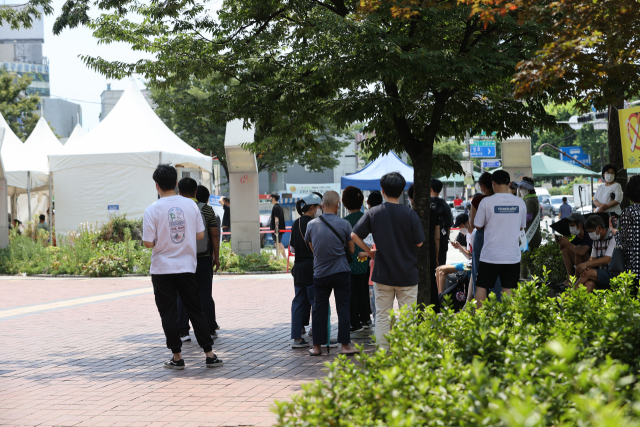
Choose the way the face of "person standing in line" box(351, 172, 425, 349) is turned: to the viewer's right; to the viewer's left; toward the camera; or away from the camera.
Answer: away from the camera

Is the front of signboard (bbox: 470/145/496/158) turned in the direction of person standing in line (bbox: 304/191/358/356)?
yes

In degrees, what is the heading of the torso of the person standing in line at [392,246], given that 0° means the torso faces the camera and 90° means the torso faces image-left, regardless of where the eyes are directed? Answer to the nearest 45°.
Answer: approximately 180°

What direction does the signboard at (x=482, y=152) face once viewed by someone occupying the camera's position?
facing the viewer

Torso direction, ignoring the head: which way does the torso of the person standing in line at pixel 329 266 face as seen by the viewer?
away from the camera

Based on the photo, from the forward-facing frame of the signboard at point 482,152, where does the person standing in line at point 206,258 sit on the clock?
The person standing in line is roughly at 12 o'clock from the signboard.

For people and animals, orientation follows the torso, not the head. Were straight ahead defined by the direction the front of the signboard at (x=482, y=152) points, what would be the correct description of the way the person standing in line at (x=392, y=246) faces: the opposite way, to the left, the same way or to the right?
the opposite way

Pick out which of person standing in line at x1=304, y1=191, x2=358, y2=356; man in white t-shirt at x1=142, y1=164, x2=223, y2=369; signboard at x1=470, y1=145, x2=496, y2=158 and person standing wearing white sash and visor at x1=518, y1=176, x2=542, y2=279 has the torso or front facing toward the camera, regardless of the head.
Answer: the signboard

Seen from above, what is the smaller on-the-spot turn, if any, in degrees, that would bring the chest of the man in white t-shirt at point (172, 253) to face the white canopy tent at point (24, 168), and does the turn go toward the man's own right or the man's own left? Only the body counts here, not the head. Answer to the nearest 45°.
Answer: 0° — they already face it

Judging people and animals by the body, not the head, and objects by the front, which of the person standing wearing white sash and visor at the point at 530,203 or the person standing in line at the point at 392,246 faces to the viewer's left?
the person standing wearing white sash and visor at the point at 530,203

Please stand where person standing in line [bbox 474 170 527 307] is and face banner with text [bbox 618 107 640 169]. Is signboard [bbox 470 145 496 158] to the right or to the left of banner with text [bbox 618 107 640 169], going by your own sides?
left

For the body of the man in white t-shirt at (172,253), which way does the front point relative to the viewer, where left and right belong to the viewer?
facing away from the viewer

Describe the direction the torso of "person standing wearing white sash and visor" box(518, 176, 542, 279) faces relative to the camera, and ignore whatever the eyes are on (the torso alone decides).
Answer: to the viewer's left

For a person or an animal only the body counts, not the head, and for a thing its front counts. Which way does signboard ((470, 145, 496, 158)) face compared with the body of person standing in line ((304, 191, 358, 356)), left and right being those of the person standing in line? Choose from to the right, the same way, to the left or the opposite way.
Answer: the opposite way
